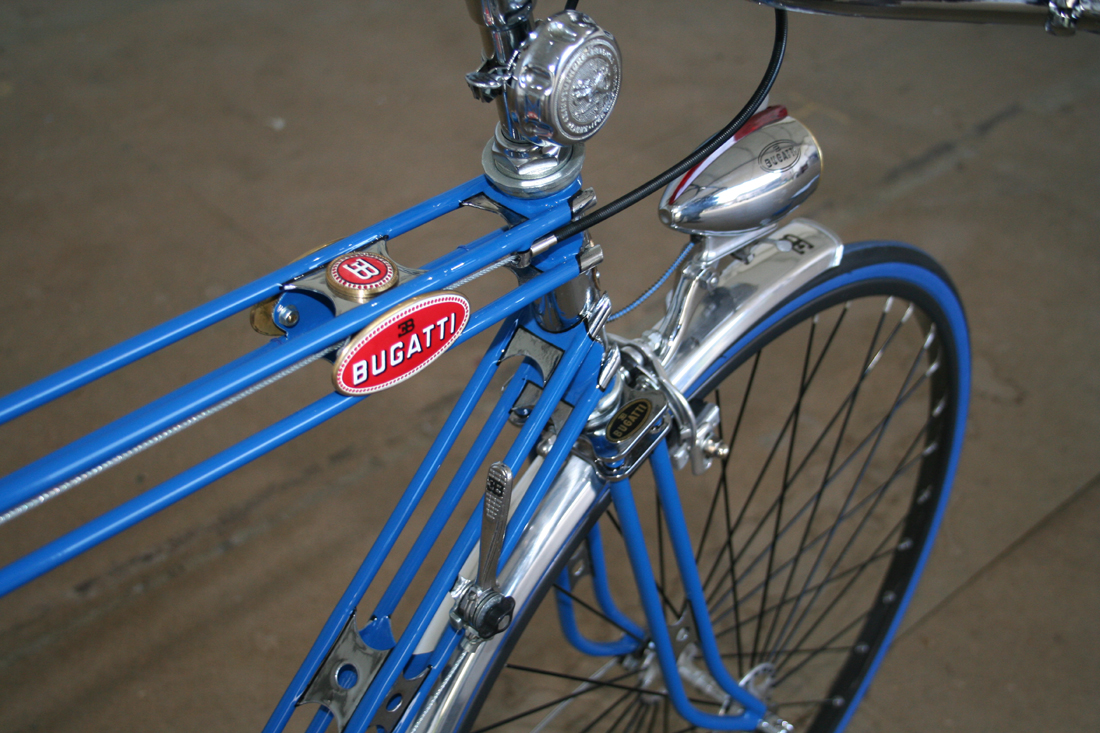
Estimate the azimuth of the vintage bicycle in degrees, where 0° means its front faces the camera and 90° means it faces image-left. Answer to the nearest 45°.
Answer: approximately 225°
